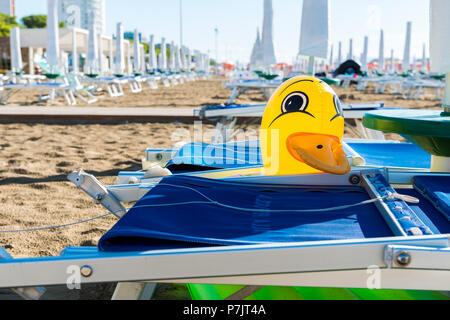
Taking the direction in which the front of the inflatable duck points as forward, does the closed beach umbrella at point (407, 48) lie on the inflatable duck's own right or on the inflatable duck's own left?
on the inflatable duck's own left

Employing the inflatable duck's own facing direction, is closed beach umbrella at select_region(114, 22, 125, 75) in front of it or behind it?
behind

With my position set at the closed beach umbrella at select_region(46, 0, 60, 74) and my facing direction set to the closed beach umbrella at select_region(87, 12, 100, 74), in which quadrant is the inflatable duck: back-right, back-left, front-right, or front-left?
back-right

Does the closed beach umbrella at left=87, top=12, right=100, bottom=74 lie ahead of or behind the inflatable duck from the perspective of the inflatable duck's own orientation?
behind

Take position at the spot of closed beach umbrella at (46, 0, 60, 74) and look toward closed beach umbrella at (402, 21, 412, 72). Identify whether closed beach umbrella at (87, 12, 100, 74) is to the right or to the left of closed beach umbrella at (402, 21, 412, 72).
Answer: left

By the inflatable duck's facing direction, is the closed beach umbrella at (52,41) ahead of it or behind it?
behind

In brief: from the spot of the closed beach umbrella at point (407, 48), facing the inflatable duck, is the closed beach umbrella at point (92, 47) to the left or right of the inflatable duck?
right

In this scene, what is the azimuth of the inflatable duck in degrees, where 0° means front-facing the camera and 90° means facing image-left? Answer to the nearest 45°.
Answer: approximately 315°
